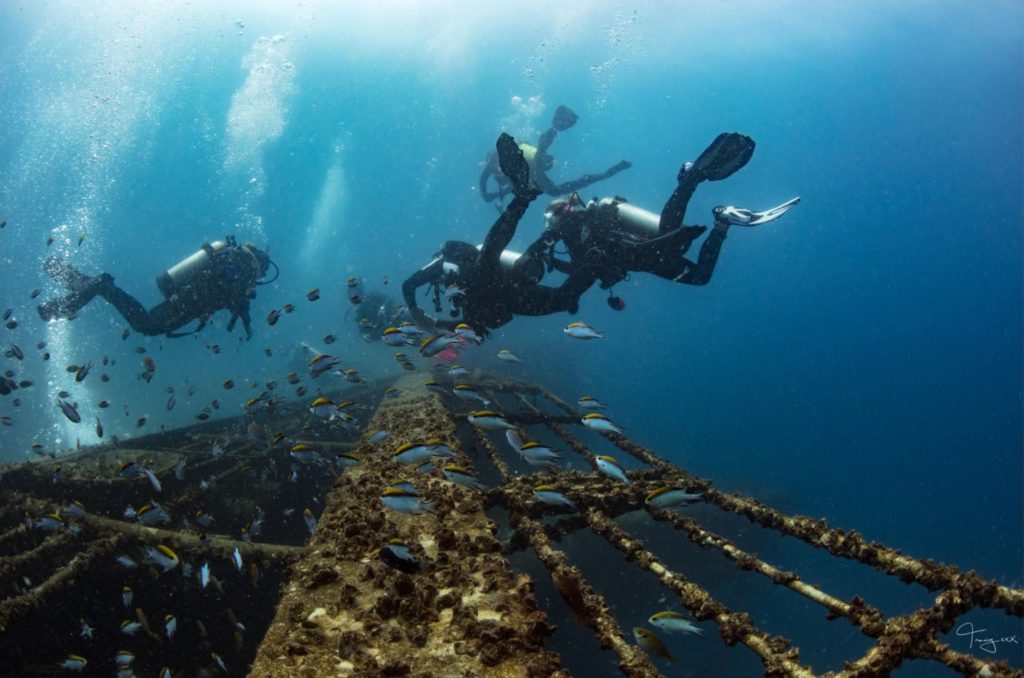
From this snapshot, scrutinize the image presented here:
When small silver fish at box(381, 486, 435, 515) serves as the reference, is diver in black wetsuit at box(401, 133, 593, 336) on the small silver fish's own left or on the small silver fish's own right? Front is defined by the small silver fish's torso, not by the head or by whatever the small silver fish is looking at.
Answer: on the small silver fish's own right

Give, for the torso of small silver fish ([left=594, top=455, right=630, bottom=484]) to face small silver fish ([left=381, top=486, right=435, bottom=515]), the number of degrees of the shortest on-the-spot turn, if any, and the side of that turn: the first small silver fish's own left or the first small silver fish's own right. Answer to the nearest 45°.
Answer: approximately 45° to the first small silver fish's own left

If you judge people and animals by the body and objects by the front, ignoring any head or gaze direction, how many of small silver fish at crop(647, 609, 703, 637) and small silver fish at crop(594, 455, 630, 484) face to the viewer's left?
2

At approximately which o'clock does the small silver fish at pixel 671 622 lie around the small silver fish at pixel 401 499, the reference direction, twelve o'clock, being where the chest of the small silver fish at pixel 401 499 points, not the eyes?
the small silver fish at pixel 671 622 is roughly at 6 o'clock from the small silver fish at pixel 401 499.

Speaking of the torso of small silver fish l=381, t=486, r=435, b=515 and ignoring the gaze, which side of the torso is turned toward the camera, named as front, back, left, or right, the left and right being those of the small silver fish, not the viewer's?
left

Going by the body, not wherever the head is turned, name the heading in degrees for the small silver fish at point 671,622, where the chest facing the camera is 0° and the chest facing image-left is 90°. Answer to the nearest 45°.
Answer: approximately 90°

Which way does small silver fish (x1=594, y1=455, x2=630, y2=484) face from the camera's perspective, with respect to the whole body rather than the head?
to the viewer's left
